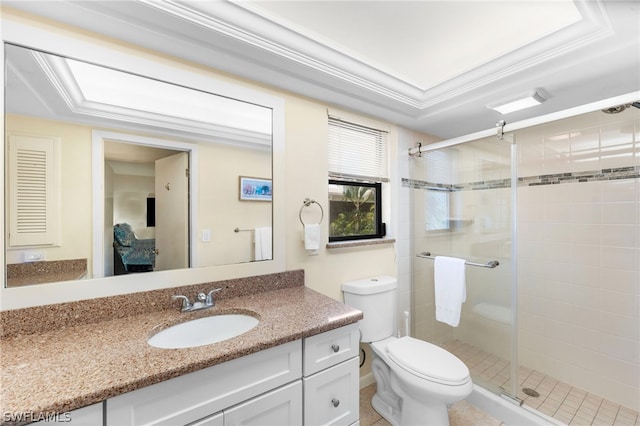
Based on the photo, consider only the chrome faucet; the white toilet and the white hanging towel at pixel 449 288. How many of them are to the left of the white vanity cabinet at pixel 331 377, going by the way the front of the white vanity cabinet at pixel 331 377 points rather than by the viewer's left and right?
2

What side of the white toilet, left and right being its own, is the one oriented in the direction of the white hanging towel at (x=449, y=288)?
left

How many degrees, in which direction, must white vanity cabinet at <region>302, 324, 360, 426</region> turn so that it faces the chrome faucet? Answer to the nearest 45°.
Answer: approximately 135° to its right

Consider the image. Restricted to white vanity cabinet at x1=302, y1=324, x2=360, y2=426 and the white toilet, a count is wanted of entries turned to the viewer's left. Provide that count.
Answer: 0

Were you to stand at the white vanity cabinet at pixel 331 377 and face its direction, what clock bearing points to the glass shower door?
The glass shower door is roughly at 9 o'clock from the white vanity cabinet.

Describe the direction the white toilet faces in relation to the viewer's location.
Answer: facing the viewer and to the right of the viewer

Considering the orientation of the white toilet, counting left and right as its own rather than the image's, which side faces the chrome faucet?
right

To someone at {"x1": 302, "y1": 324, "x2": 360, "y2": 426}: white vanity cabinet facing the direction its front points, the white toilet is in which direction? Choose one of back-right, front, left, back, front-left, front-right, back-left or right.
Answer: left
